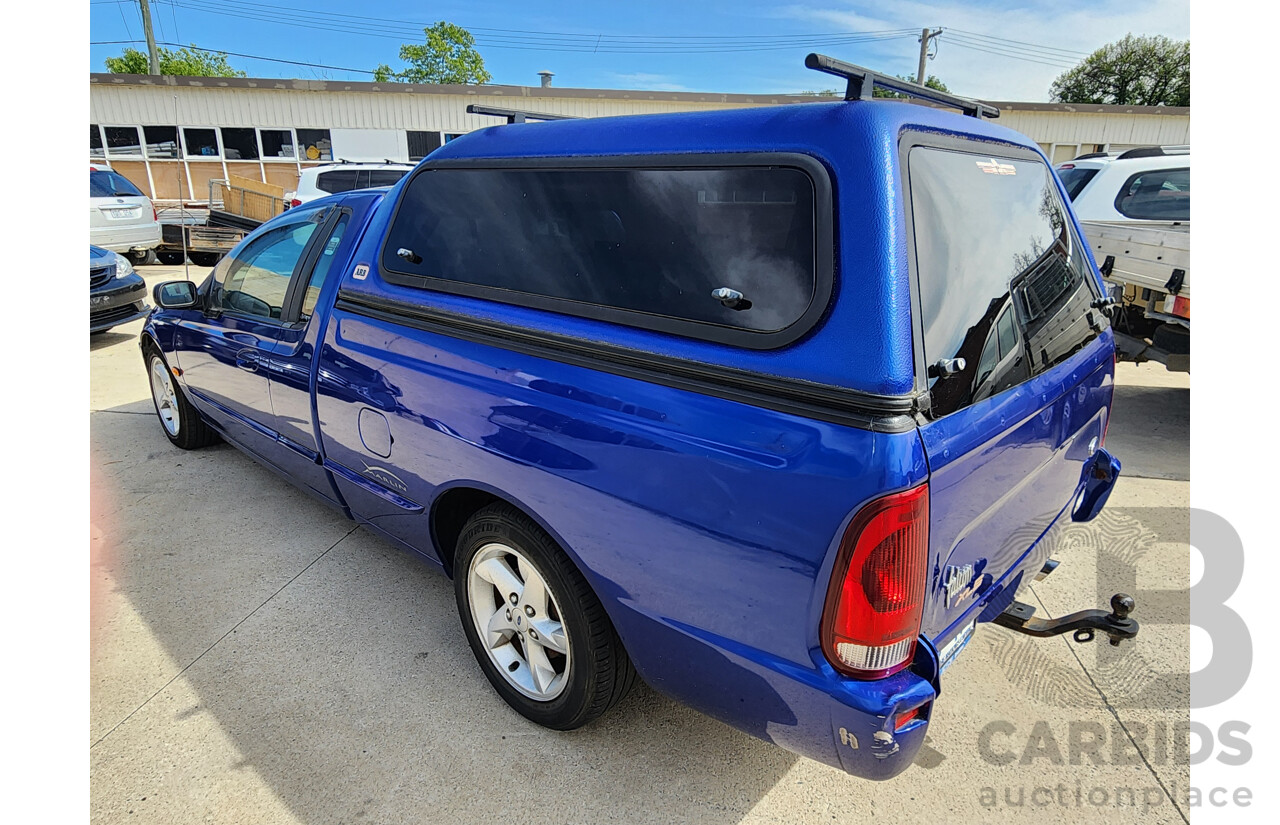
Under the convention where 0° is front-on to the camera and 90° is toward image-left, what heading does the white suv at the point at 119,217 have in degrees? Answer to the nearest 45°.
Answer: approximately 180°

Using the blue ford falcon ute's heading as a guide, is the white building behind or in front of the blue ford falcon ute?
in front

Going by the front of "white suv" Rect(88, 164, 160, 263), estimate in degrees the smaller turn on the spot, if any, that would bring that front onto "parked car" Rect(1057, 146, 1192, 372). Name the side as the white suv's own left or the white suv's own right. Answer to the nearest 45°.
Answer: approximately 135° to the white suv's own right

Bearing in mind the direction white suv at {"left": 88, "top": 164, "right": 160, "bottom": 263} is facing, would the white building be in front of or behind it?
in front

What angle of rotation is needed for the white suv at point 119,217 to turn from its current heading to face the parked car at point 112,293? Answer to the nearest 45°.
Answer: approximately 180°

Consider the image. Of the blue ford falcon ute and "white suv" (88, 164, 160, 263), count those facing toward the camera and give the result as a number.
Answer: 0

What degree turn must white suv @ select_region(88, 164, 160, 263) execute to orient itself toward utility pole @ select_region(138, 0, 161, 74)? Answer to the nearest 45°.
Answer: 0° — it already faces it

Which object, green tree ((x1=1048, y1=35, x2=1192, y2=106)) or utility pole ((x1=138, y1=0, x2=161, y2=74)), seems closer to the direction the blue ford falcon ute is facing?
the utility pole

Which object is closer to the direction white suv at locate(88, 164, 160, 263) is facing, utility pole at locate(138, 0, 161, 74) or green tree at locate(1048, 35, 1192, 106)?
the utility pole

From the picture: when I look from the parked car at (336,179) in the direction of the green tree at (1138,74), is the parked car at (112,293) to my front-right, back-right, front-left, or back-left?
back-right

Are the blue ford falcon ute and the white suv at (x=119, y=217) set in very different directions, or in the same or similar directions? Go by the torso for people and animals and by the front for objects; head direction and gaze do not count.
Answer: same or similar directions

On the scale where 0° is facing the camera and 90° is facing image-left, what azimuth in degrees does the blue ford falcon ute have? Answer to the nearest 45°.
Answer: approximately 135°

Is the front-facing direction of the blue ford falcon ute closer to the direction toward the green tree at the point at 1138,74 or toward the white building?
the white building
